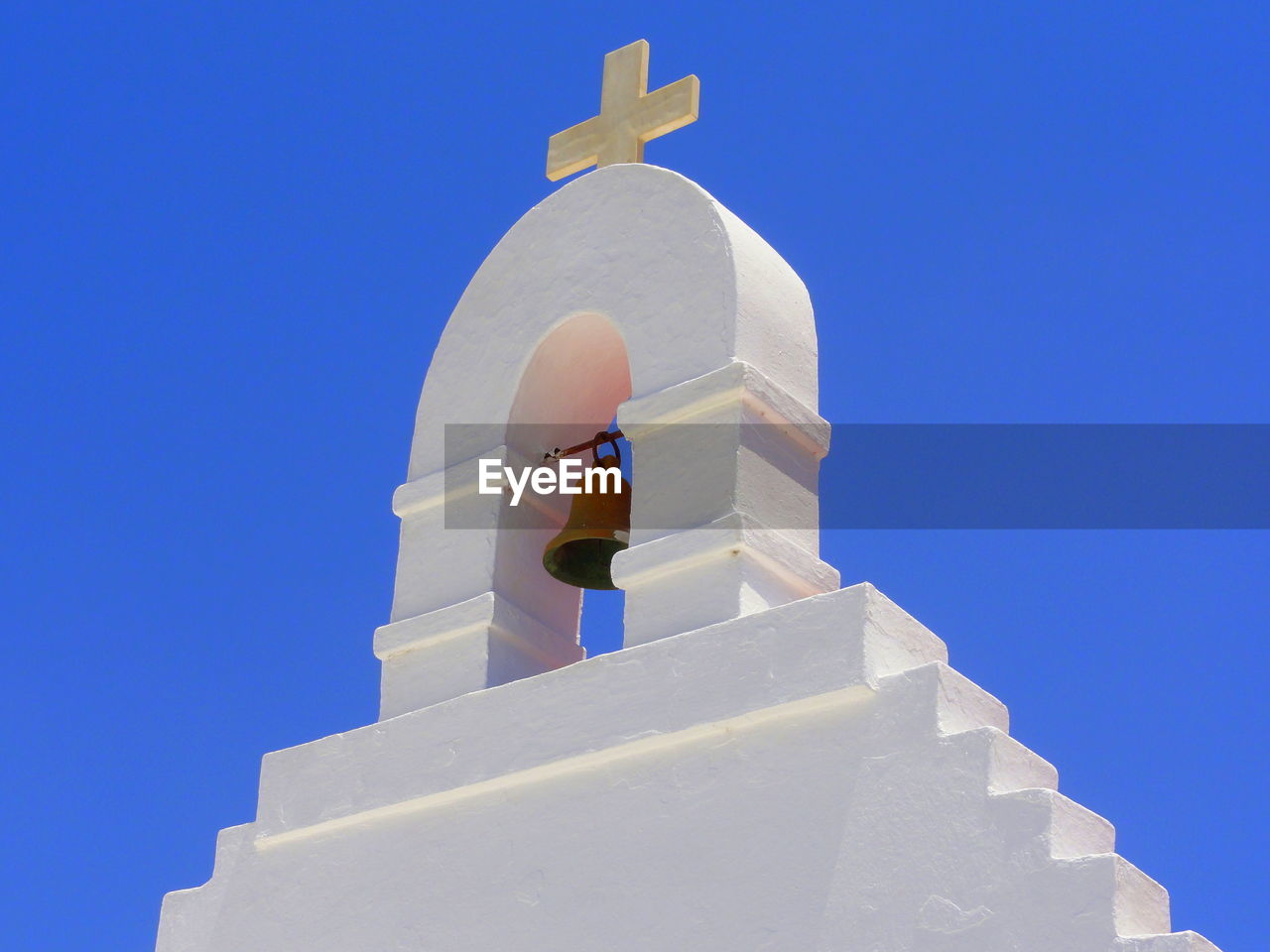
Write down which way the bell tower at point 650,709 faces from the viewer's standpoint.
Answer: facing the viewer and to the left of the viewer
